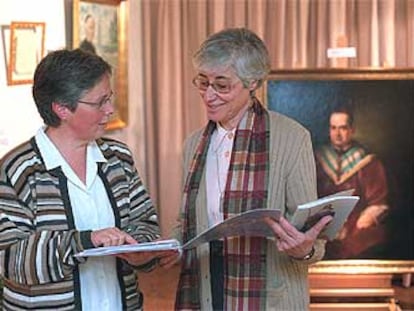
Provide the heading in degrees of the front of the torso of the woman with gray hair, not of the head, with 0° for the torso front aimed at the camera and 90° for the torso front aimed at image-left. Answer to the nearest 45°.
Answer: approximately 45°

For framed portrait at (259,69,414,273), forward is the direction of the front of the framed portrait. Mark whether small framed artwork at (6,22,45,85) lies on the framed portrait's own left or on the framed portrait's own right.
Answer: on the framed portrait's own right

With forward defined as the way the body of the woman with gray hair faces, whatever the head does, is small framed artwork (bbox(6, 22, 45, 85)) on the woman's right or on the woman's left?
on the woman's right

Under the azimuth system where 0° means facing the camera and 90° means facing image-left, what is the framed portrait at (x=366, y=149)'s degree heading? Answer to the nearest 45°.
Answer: approximately 0°

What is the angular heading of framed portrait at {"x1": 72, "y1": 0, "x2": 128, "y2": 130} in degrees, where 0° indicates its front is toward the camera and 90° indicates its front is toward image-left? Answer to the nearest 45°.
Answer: approximately 45°

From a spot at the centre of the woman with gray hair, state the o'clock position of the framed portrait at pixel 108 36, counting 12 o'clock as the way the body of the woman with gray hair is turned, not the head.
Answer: The framed portrait is roughly at 4 o'clock from the woman with gray hair.
